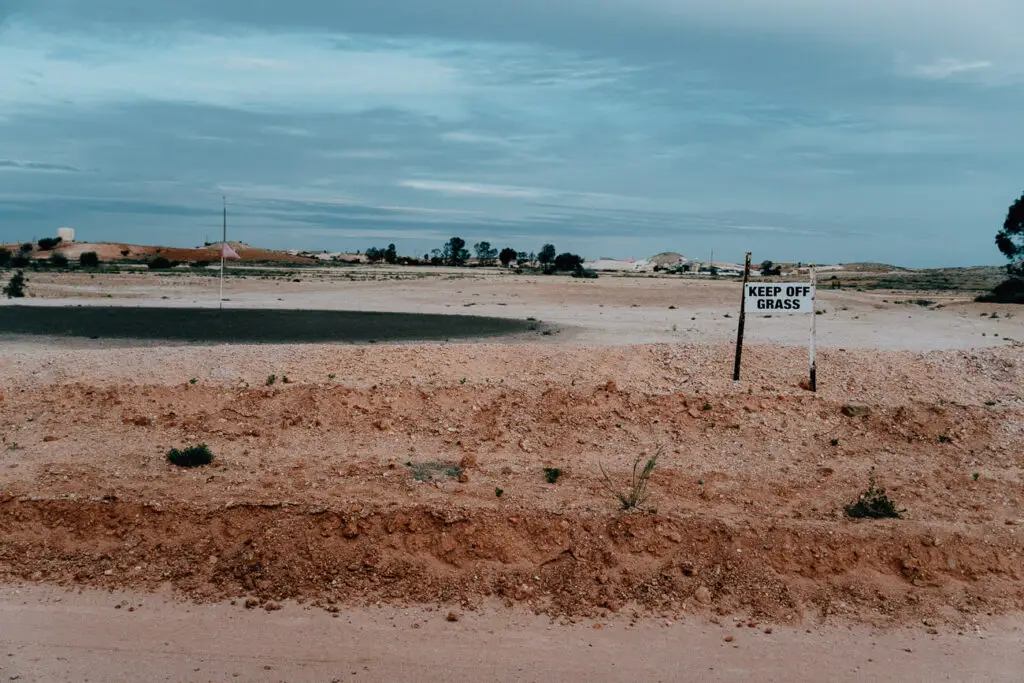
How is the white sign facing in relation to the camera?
toward the camera

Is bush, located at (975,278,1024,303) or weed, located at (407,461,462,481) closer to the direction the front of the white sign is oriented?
the weed

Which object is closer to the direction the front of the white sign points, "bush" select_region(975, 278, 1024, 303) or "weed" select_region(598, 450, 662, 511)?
the weed

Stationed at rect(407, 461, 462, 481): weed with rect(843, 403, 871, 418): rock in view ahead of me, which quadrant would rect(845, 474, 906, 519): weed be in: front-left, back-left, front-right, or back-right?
front-right

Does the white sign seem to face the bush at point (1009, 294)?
no

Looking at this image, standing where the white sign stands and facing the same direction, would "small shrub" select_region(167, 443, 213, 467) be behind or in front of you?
in front

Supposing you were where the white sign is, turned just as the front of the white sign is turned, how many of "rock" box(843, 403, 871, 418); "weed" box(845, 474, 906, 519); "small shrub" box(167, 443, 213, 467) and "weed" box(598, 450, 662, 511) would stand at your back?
0

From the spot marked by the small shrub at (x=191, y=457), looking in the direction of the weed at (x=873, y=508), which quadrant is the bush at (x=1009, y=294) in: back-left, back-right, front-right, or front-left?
front-left

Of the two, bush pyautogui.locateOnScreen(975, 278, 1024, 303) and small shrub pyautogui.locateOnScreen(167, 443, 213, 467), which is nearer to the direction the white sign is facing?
the small shrub

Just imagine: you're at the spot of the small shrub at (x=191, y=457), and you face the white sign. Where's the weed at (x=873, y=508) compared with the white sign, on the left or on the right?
right

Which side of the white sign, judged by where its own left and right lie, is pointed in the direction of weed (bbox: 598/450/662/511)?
front

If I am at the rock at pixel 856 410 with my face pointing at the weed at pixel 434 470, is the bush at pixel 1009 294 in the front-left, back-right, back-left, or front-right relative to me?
back-right

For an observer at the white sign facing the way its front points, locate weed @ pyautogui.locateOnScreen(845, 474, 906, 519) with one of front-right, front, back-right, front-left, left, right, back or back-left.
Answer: front

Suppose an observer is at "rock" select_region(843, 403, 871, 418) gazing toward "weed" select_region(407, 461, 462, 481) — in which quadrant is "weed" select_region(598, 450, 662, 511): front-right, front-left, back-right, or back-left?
front-left

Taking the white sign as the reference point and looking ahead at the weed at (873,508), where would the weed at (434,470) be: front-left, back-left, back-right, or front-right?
front-right

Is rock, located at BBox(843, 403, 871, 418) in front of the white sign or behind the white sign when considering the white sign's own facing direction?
in front

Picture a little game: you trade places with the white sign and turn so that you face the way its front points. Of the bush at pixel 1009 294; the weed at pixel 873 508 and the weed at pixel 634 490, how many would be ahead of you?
2

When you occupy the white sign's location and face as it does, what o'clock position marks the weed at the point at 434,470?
The weed is roughly at 1 o'clock from the white sign.
